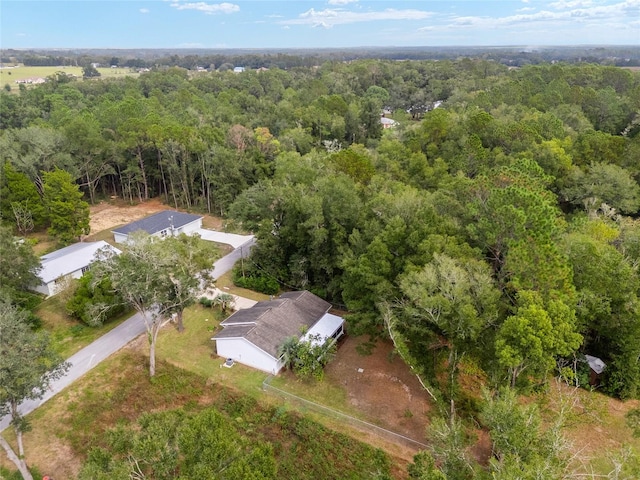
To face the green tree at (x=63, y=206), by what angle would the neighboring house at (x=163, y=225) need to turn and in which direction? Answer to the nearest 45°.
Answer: approximately 135° to its right

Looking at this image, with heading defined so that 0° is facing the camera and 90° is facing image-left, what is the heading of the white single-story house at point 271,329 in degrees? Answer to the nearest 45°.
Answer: approximately 135°

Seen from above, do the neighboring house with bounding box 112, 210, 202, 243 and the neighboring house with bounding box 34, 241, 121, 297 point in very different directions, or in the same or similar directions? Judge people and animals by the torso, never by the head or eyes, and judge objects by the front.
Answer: same or similar directions

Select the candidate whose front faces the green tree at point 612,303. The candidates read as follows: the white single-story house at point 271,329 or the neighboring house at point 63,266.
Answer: the neighboring house

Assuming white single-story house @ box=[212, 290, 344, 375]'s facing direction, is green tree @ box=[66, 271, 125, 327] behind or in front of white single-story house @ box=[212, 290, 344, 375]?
in front

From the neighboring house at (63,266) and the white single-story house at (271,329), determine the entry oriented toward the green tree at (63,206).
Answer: the white single-story house

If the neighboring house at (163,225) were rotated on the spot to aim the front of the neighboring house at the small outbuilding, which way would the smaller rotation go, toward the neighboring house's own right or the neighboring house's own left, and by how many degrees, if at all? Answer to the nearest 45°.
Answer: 0° — it already faces it

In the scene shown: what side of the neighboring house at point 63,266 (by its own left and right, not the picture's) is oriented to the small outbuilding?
front

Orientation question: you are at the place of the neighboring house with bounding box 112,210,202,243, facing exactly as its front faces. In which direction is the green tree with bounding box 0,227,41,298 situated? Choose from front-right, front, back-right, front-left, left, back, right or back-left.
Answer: right

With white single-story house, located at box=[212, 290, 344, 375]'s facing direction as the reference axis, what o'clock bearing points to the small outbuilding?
The small outbuilding is roughly at 5 o'clock from the white single-story house.

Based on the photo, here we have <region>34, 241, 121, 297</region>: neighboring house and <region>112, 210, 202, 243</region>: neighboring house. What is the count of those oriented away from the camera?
0

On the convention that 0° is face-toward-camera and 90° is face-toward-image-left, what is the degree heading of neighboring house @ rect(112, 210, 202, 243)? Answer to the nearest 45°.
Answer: approximately 315°

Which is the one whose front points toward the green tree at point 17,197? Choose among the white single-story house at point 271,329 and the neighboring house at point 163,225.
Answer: the white single-story house

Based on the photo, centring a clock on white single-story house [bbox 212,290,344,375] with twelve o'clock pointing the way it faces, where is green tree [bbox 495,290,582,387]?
The green tree is roughly at 6 o'clock from the white single-story house.

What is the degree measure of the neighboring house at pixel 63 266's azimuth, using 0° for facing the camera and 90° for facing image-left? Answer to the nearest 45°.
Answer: approximately 315°

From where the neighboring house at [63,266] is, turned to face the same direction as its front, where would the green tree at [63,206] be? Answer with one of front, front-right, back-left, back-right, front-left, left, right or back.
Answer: back-left
